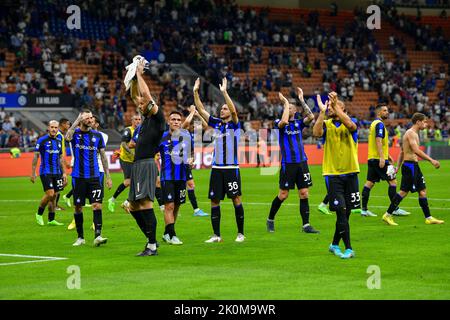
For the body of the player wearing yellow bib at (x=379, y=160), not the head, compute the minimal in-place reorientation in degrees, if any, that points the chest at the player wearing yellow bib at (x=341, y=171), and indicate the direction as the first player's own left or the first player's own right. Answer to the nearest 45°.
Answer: approximately 90° to the first player's own right
